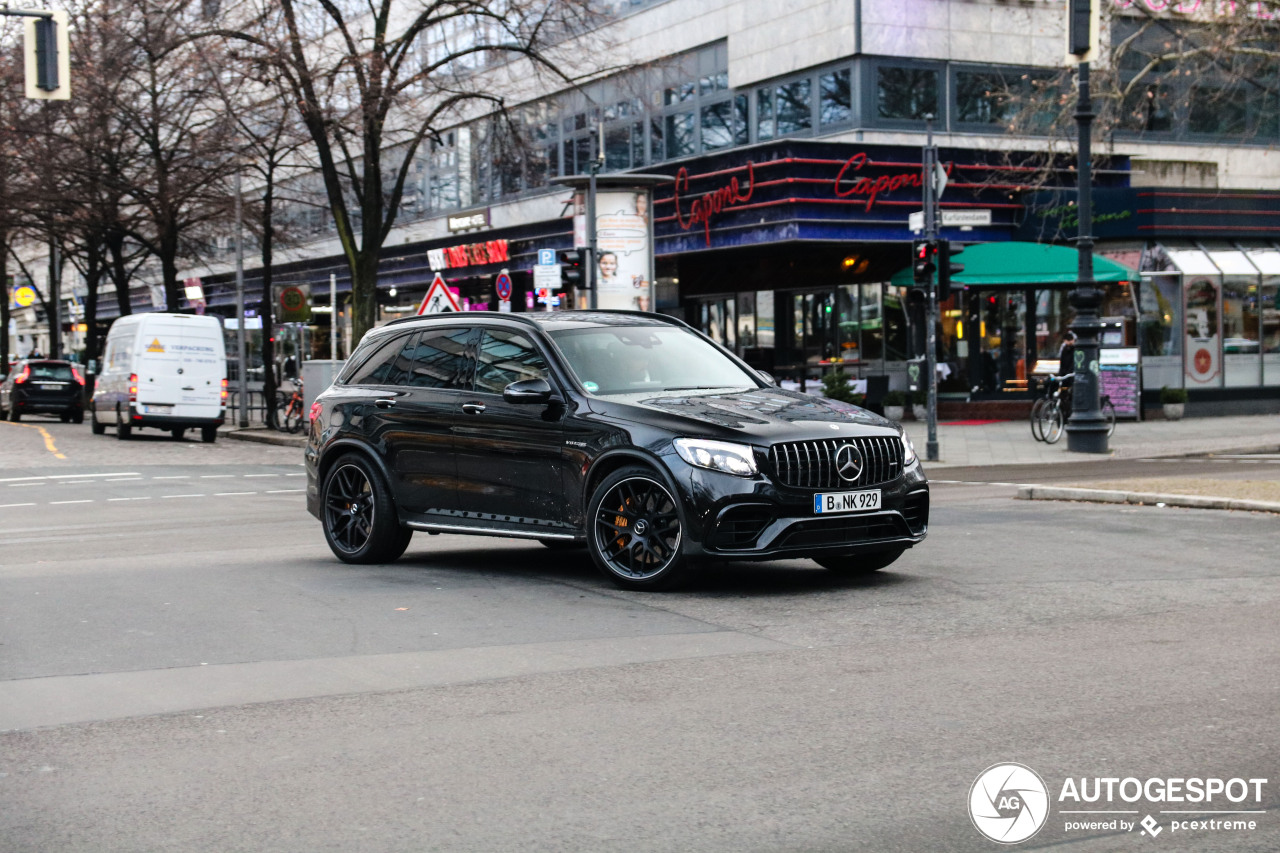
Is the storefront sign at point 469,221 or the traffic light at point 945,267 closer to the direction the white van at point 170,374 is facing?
the storefront sign

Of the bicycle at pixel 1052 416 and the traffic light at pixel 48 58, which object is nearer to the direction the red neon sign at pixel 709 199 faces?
the traffic light

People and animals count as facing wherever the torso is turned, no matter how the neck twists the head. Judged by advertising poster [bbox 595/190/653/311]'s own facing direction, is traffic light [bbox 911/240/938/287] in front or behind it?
in front

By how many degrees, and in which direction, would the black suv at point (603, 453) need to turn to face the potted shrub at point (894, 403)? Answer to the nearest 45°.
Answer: approximately 135° to its left

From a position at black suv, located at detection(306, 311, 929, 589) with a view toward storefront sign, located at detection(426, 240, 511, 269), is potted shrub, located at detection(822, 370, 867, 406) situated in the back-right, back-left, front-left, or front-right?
front-right

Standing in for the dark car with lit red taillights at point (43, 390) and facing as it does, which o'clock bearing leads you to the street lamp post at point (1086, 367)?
The street lamp post is roughly at 5 o'clock from the dark car with lit red taillights.

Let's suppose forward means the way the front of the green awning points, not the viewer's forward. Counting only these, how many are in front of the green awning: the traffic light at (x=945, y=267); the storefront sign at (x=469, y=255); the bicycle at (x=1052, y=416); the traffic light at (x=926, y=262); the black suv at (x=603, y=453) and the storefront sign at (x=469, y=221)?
4

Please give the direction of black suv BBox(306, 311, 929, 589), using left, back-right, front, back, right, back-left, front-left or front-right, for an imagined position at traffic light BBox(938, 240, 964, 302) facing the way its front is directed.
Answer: right

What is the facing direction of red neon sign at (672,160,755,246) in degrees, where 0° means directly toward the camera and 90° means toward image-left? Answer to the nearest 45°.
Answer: approximately 45°

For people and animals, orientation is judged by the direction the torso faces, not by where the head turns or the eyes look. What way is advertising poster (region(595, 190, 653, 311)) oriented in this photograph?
toward the camera

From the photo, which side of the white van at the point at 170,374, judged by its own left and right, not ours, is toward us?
back

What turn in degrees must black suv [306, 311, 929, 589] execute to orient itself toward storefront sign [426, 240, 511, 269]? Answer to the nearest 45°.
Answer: approximately 135° to its left

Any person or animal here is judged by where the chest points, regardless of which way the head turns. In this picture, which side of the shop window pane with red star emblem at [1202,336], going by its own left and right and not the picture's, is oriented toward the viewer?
front

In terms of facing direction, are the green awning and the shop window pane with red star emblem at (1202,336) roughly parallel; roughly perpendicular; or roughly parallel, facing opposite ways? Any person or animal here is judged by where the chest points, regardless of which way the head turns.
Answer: roughly parallel

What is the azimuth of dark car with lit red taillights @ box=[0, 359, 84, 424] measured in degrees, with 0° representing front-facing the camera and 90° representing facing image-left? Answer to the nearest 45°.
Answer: approximately 180°

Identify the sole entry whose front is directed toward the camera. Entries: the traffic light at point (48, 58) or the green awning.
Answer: the green awning
